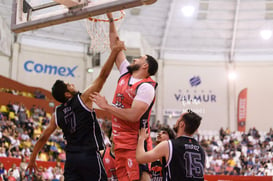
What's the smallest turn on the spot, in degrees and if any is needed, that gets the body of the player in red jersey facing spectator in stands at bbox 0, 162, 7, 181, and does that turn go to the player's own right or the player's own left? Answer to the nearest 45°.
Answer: approximately 90° to the player's own right

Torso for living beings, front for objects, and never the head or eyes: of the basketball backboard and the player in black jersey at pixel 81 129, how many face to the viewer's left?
0

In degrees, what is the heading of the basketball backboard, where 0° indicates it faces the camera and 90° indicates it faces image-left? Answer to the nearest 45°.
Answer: approximately 225°

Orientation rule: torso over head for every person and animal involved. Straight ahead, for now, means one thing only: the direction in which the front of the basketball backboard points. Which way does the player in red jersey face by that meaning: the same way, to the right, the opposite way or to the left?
the opposite way

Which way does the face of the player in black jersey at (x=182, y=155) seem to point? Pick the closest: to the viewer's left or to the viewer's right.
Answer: to the viewer's left

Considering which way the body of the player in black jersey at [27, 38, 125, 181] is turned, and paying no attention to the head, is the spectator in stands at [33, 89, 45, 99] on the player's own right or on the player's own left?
on the player's own left

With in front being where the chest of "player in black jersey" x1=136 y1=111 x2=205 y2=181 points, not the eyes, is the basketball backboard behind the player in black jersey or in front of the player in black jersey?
in front

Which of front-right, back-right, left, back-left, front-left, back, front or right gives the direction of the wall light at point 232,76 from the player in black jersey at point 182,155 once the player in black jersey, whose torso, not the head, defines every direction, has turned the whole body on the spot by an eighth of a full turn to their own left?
right

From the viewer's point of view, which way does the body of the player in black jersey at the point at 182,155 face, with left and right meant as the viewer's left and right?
facing away from the viewer and to the left of the viewer

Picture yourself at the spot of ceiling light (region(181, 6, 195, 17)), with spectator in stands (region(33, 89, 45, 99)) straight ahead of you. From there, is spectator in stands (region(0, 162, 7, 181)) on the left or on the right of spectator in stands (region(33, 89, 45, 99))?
left

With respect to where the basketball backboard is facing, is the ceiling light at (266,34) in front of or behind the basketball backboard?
in front

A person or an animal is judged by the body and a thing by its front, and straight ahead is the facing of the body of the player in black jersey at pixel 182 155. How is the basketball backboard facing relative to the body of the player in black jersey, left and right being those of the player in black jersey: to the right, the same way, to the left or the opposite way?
to the right

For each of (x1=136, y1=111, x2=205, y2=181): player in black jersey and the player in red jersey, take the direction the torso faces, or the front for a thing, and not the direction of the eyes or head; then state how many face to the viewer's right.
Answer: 0

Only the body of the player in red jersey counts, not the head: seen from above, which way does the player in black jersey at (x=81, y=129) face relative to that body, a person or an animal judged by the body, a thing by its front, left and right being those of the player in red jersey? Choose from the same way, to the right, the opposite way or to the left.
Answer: the opposite way

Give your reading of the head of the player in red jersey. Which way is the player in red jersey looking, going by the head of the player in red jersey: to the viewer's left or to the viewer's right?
to the viewer's left

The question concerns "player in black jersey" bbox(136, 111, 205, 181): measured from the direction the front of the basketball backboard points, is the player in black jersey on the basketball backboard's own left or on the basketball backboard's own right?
on the basketball backboard's own right

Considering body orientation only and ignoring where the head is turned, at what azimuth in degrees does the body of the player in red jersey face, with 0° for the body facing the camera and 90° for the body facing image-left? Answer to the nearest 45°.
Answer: approximately 45°
